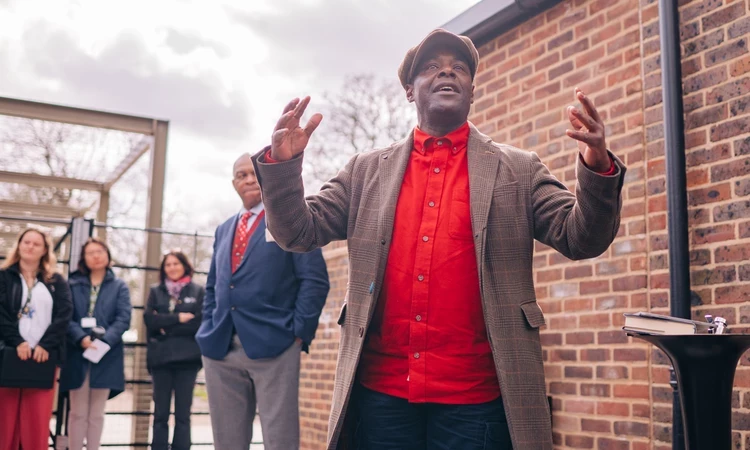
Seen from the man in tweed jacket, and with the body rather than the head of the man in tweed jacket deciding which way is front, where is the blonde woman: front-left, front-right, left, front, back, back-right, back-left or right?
back-right

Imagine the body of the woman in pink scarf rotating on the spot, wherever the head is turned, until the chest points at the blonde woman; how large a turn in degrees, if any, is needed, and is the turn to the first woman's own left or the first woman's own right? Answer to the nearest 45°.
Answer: approximately 90° to the first woman's own right

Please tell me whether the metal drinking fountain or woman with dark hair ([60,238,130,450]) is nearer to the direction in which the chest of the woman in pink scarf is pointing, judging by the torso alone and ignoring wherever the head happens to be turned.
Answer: the metal drinking fountain

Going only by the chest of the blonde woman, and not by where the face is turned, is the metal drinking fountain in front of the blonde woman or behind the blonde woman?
in front

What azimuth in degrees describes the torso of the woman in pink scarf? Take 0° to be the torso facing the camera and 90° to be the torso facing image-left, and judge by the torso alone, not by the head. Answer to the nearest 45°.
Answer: approximately 0°

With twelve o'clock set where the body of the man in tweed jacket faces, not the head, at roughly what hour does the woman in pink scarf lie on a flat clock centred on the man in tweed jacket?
The woman in pink scarf is roughly at 5 o'clock from the man in tweed jacket.
